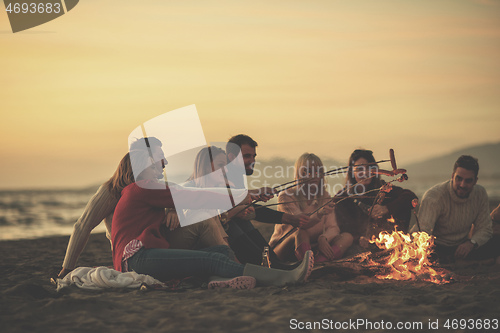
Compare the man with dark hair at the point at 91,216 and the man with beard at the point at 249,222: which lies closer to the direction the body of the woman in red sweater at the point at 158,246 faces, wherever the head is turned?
the man with beard

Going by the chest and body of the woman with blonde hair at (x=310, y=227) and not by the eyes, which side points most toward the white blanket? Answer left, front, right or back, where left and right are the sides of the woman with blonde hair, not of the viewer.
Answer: right

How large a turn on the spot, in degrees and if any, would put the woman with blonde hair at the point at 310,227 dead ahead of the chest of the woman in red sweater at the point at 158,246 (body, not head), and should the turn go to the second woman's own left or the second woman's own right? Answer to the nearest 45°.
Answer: approximately 45° to the second woman's own left

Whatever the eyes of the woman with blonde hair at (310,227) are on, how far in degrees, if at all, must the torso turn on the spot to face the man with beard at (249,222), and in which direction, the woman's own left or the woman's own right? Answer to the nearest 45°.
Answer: approximately 90° to the woman's own right

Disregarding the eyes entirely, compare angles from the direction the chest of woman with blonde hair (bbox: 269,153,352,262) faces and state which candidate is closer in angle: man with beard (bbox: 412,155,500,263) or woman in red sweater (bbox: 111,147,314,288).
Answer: the man with beard

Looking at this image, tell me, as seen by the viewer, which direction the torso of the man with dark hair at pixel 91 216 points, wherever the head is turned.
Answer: to the viewer's right

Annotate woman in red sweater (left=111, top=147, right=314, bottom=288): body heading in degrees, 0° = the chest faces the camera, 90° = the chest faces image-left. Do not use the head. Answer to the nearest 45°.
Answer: approximately 270°

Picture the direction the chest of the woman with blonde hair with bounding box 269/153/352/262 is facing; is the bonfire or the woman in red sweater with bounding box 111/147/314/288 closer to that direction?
the bonfire

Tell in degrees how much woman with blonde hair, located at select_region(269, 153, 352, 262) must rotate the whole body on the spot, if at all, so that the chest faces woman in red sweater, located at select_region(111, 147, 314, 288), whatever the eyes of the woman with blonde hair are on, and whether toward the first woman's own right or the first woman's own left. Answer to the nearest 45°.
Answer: approximately 90° to the first woman's own right

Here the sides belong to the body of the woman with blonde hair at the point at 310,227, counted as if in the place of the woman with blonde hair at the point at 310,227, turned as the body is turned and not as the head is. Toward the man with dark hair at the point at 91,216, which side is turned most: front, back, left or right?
right
